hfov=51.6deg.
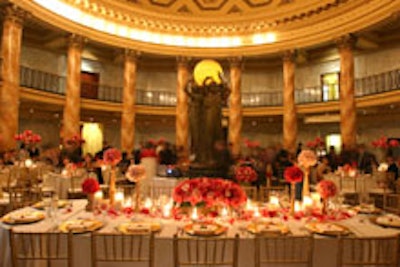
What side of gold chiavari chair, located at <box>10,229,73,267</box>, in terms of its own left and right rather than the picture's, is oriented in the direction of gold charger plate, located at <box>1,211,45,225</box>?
front

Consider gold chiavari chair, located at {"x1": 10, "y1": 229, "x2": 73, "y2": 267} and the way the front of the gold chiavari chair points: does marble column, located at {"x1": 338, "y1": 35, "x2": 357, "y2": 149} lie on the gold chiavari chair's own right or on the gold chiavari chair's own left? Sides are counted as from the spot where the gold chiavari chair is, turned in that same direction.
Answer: on the gold chiavari chair's own right

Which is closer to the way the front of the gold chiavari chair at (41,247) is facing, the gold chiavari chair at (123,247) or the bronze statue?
the bronze statue

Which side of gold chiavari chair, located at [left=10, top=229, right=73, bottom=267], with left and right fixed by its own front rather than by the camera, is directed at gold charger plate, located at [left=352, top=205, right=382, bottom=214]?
right

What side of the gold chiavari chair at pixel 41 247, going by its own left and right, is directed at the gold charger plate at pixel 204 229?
right

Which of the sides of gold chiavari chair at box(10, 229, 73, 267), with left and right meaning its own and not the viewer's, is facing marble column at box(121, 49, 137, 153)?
front

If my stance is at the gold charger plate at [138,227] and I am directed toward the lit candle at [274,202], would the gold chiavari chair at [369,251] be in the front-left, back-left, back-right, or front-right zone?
front-right

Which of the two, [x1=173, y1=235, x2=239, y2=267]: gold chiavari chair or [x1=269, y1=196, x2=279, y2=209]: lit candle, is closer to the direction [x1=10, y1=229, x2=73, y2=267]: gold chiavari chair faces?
the lit candle

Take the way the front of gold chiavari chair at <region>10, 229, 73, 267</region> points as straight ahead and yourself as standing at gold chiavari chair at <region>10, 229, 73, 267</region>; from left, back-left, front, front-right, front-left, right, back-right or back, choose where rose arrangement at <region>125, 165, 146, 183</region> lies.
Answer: front-right

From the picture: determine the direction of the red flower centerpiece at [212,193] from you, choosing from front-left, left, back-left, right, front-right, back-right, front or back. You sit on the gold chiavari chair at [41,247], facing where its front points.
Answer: right

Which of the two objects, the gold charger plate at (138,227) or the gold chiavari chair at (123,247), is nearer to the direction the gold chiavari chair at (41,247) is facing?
the gold charger plate

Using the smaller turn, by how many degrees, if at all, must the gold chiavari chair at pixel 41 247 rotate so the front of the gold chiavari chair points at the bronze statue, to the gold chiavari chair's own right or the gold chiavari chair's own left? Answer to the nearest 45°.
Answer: approximately 45° to the gold chiavari chair's own right

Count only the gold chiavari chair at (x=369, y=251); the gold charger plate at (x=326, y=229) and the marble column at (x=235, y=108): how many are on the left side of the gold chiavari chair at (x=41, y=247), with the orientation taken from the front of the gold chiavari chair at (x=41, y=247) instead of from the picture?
0

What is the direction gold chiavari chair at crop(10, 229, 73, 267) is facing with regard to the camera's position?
facing away from the viewer
